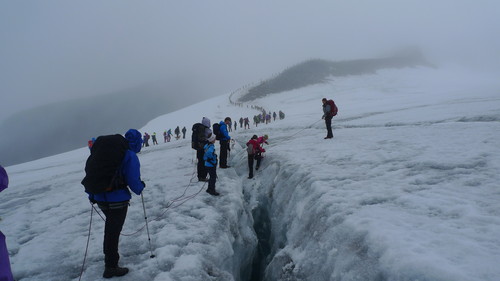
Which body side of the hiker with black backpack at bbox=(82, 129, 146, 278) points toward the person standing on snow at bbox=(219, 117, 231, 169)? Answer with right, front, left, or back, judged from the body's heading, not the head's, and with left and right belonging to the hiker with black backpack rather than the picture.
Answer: front

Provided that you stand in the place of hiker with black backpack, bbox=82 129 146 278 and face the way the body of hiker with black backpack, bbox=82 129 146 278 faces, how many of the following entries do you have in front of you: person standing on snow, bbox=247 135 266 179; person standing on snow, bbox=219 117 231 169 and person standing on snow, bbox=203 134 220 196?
3

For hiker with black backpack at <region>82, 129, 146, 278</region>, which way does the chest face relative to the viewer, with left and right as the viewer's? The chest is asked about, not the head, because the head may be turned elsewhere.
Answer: facing away from the viewer and to the right of the viewer

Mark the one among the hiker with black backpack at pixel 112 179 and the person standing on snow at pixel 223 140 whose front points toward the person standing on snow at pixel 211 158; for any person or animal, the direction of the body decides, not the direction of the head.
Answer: the hiker with black backpack

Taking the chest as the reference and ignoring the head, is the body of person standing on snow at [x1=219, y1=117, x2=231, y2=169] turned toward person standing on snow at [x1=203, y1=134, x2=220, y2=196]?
no

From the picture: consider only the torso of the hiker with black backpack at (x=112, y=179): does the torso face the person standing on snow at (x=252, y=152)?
yes

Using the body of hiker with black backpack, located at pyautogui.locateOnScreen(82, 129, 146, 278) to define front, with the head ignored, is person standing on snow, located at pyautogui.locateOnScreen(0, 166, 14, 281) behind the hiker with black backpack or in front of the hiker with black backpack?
behind

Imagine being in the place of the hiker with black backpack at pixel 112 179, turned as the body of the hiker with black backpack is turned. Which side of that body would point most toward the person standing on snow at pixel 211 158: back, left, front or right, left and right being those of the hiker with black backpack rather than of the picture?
front

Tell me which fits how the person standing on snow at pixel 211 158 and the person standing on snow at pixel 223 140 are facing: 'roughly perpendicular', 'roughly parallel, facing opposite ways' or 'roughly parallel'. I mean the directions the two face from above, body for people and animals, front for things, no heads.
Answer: roughly parallel
